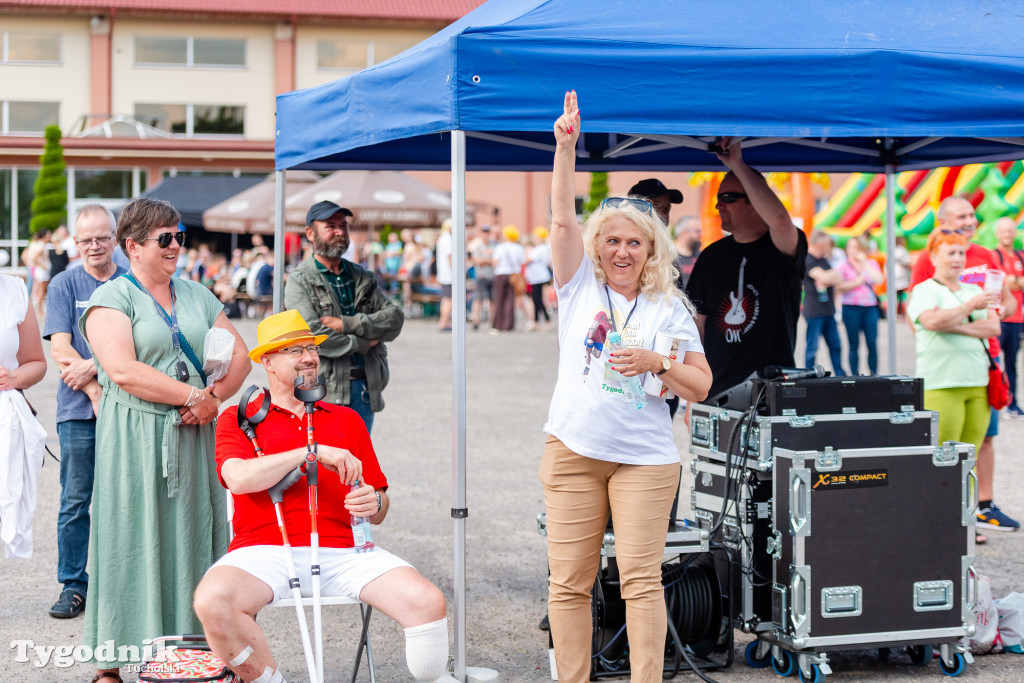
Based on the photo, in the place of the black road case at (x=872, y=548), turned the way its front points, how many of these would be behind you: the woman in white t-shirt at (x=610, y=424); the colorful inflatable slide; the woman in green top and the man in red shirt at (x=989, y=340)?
3

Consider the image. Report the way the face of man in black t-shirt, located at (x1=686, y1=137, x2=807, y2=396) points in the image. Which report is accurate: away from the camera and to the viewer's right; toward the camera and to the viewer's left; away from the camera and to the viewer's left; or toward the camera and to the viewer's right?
toward the camera and to the viewer's left

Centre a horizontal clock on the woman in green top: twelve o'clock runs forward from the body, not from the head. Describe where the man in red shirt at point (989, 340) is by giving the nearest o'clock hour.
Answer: The man in red shirt is roughly at 8 o'clock from the woman in green top.

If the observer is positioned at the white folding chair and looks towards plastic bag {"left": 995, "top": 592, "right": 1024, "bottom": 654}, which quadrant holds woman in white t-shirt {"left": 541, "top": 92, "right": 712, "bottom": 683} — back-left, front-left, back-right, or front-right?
front-right

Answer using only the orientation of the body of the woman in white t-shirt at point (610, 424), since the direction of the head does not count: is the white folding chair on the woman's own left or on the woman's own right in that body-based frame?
on the woman's own right

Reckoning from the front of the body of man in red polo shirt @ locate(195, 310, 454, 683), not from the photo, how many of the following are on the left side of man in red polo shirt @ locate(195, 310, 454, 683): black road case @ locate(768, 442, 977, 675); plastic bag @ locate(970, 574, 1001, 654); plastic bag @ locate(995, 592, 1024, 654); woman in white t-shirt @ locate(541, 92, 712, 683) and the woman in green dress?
4

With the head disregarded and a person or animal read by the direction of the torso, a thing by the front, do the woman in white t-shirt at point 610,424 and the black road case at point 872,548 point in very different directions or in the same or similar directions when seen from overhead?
same or similar directions

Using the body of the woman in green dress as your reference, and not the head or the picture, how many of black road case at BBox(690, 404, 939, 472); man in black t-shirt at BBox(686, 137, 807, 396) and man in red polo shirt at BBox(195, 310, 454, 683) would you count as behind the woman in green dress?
0

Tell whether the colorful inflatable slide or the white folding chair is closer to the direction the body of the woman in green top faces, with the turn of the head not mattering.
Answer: the white folding chair

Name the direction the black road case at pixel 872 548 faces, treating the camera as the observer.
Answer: facing the viewer

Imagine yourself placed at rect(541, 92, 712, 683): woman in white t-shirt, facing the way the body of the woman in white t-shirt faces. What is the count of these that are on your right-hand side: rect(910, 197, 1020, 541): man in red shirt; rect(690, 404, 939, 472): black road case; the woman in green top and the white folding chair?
1

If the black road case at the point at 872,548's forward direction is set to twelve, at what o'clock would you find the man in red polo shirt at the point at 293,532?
The man in red polo shirt is roughly at 2 o'clock from the black road case.

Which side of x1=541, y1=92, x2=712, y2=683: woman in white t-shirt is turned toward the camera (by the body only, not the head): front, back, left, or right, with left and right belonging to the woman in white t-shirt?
front

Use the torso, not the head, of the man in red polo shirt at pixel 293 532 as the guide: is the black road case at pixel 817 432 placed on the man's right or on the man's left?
on the man's left

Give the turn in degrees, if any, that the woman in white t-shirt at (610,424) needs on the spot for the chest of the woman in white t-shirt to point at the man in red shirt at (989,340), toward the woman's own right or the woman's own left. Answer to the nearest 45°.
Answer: approximately 135° to the woman's own left

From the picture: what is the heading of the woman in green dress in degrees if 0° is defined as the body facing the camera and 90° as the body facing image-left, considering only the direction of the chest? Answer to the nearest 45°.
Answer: approximately 315°

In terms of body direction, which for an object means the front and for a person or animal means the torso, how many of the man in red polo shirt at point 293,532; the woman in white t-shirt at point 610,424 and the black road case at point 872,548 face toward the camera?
3

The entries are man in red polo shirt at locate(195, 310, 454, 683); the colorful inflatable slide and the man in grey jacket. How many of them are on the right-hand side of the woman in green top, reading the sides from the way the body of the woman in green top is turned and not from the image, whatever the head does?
2

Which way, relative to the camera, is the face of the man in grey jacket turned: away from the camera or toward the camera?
toward the camera

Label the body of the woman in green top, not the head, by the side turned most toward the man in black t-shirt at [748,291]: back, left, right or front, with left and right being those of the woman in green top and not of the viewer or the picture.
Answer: right

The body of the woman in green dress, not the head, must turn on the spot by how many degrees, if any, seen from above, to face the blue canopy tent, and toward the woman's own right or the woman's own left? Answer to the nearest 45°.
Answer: approximately 45° to the woman's own left
